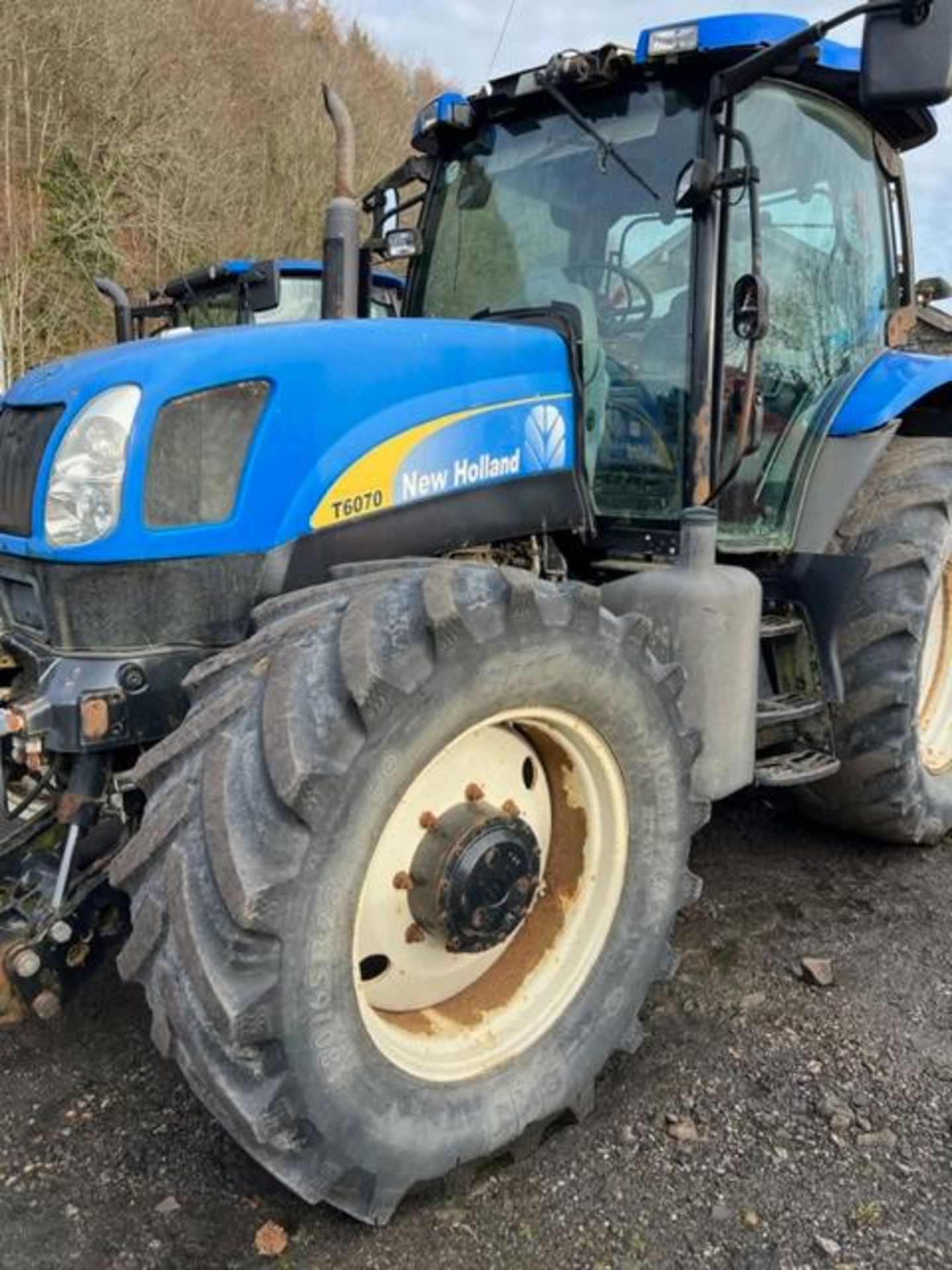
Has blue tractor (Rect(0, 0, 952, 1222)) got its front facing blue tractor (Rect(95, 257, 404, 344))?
no

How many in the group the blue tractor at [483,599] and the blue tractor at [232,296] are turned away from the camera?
0

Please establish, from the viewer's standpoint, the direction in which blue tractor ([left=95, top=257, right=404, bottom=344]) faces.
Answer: facing the viewer and to the left of the viewer

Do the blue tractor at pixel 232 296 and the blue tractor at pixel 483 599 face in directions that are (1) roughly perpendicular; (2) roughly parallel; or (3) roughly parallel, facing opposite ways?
roughly parallel

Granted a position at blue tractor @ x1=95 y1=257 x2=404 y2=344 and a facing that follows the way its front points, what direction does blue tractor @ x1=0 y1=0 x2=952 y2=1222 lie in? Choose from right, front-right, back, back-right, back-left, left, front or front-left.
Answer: front-left

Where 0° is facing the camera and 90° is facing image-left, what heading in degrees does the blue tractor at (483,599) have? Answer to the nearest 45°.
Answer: approximately 45°
